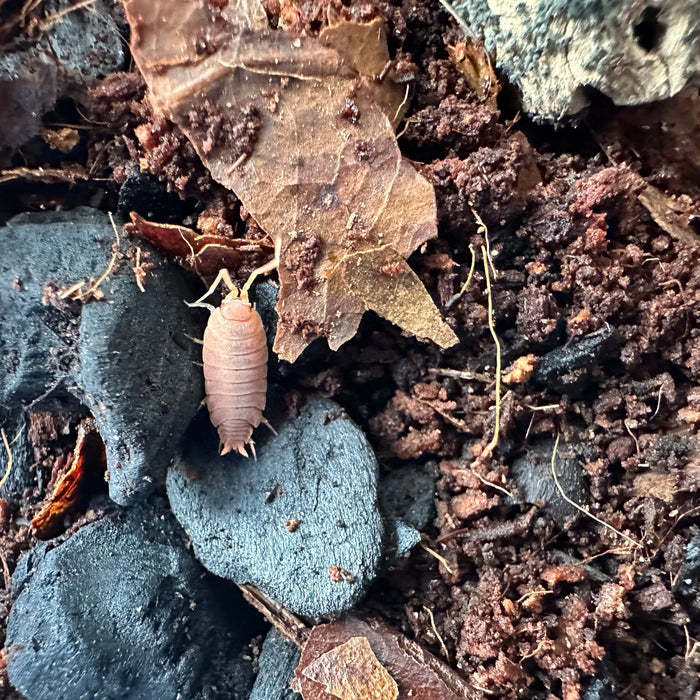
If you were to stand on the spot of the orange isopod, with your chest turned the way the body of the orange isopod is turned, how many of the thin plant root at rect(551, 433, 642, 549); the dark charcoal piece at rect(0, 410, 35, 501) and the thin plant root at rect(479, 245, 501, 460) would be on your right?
2

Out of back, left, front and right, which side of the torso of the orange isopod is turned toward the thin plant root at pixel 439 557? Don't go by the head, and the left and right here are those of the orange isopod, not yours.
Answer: right

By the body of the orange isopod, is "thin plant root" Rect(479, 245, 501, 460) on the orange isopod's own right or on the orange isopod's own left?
on the orange isopod's own right

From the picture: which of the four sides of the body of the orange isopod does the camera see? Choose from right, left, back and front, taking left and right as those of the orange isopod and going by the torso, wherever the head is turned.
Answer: back

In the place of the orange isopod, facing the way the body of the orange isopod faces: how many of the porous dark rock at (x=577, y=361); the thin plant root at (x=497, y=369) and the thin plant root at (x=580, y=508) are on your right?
3
